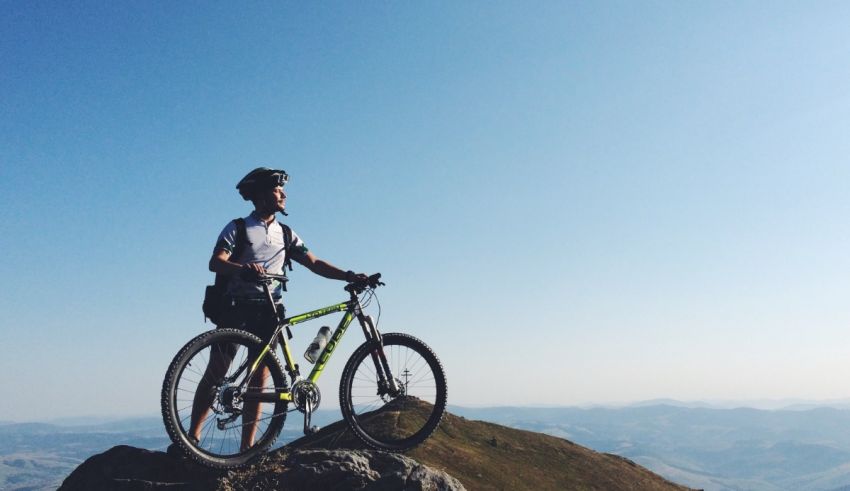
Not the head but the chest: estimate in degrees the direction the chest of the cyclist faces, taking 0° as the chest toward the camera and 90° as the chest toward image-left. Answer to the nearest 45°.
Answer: approximately 315°

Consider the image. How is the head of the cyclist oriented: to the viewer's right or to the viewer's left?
to the viewer's right
